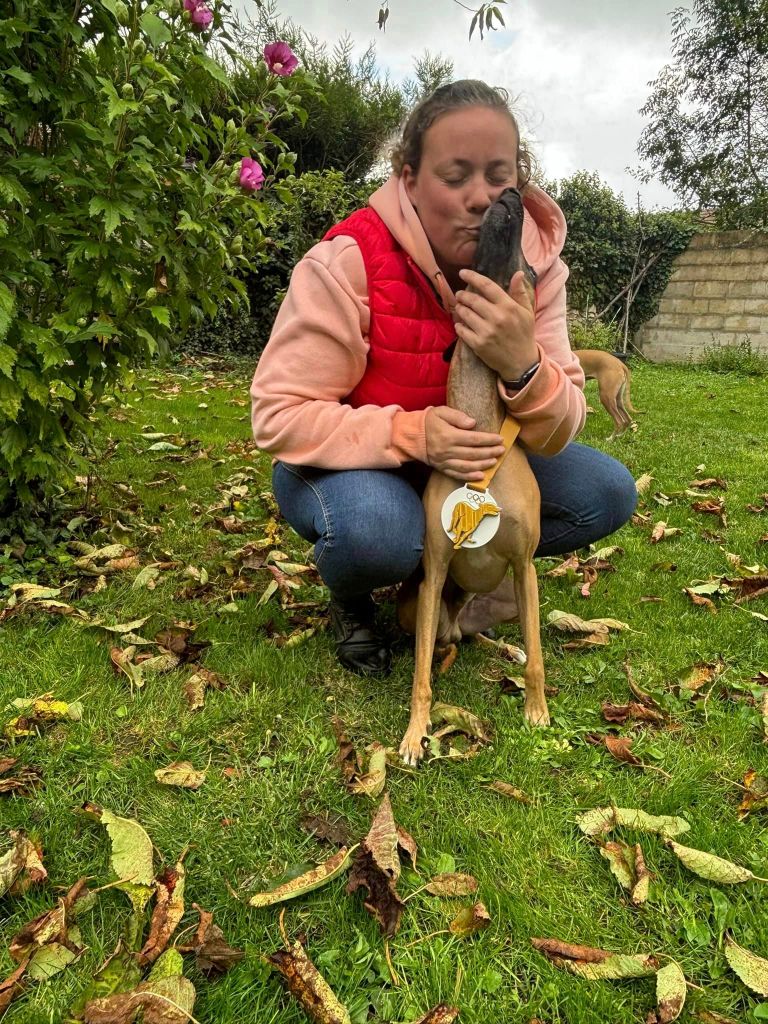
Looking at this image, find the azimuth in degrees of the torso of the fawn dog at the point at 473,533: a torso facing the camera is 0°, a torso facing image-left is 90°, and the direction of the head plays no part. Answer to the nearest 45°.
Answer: approximately 0°

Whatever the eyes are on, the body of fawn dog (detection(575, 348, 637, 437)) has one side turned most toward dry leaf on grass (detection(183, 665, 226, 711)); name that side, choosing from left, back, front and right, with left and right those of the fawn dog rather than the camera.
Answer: left

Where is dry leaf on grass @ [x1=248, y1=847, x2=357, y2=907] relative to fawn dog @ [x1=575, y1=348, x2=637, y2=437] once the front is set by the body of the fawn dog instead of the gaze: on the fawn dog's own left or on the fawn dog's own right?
on the fawn dog's own left

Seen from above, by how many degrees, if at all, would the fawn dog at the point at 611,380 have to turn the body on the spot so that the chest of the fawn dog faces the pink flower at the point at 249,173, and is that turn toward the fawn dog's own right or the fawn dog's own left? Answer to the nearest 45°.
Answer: approximately 45° to the fawn dog's own left

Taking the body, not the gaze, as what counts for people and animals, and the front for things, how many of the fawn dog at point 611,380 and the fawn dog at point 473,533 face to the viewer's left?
1

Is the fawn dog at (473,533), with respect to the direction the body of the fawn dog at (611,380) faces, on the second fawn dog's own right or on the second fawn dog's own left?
on the second fawn dog's own left

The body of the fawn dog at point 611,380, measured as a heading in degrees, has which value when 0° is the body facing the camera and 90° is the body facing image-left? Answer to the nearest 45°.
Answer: approximately 90°

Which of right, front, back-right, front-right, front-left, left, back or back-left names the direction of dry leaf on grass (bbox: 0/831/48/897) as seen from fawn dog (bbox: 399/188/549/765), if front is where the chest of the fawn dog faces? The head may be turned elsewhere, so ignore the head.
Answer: front-right

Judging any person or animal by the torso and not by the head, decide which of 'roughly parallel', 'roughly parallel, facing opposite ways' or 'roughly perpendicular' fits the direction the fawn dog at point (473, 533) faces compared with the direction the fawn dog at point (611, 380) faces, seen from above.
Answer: roughly perpendicular

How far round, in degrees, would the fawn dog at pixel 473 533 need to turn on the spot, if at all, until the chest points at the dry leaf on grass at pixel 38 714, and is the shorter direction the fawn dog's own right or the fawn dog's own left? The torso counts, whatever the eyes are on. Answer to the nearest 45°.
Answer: approximately 90° to the fawn dog's own right

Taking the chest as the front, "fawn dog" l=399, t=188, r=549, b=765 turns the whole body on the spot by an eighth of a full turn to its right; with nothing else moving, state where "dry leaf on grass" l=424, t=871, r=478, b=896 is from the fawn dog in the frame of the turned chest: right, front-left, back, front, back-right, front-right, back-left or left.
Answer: front-left

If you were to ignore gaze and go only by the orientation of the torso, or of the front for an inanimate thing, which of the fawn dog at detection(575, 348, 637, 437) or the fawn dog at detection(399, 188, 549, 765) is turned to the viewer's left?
the fawn dog at detection(575, 348, 637, 437)

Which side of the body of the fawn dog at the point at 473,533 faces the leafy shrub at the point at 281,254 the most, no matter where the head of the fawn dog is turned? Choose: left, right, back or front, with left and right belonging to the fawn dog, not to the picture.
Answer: back

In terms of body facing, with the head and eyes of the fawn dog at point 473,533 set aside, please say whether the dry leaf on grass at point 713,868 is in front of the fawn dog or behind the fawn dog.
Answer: in front
